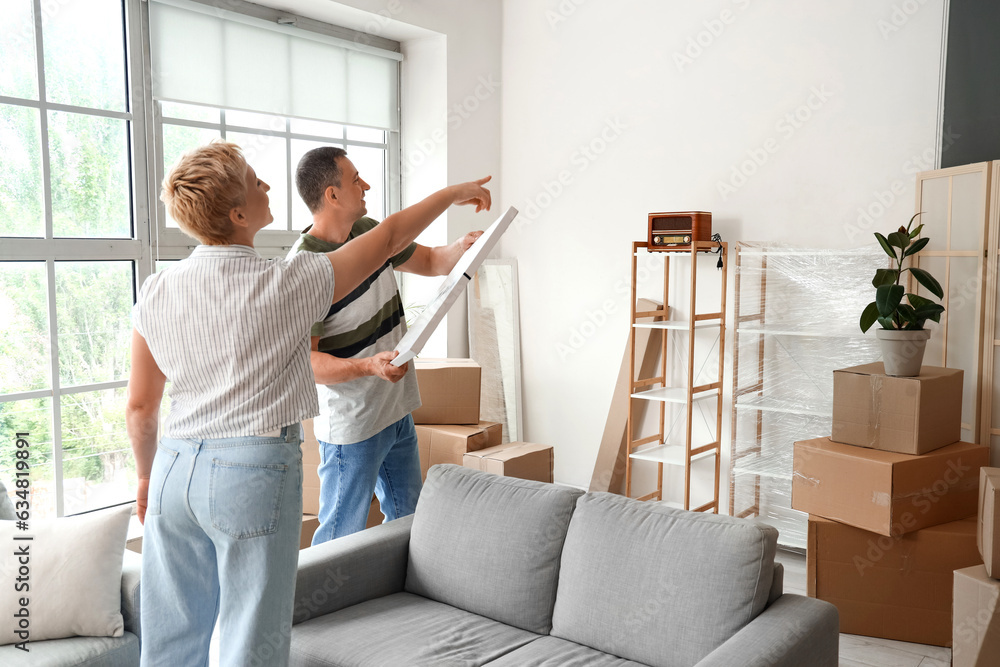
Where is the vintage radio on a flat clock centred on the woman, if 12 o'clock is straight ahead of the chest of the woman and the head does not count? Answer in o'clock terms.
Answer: The vintage radio is roughly at 12 o'clock from the woman.

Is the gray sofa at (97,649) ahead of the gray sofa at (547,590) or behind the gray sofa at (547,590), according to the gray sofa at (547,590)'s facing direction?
ahead

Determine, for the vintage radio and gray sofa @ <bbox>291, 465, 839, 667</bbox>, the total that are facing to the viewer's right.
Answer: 0

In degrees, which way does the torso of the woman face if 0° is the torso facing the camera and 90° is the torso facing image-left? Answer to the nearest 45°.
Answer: approximately 225°

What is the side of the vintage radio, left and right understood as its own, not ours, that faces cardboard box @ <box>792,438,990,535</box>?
left

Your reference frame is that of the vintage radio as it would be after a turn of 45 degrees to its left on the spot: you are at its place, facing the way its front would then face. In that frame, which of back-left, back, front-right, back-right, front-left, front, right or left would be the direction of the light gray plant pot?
front-left

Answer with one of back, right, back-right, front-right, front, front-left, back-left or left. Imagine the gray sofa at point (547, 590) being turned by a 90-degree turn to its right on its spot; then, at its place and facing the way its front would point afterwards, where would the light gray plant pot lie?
right

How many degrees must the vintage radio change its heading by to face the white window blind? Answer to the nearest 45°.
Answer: approximately 45° to its right

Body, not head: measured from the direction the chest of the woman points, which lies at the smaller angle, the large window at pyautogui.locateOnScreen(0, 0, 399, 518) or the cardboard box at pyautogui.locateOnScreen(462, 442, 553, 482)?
the cardboard box

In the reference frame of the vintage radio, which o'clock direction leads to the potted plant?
The potted plant is roughly at 9 o'clock from the vintage radio.

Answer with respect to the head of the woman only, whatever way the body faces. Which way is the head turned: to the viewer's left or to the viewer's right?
to the viewer's right

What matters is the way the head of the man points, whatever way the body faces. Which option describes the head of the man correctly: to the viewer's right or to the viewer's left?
to the viewer's right

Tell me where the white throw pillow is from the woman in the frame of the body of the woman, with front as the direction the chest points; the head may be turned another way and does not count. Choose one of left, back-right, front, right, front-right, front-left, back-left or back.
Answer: left

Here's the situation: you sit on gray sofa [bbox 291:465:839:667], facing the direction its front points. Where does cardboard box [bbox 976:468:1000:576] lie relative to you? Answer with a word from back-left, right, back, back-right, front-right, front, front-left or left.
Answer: back-left
